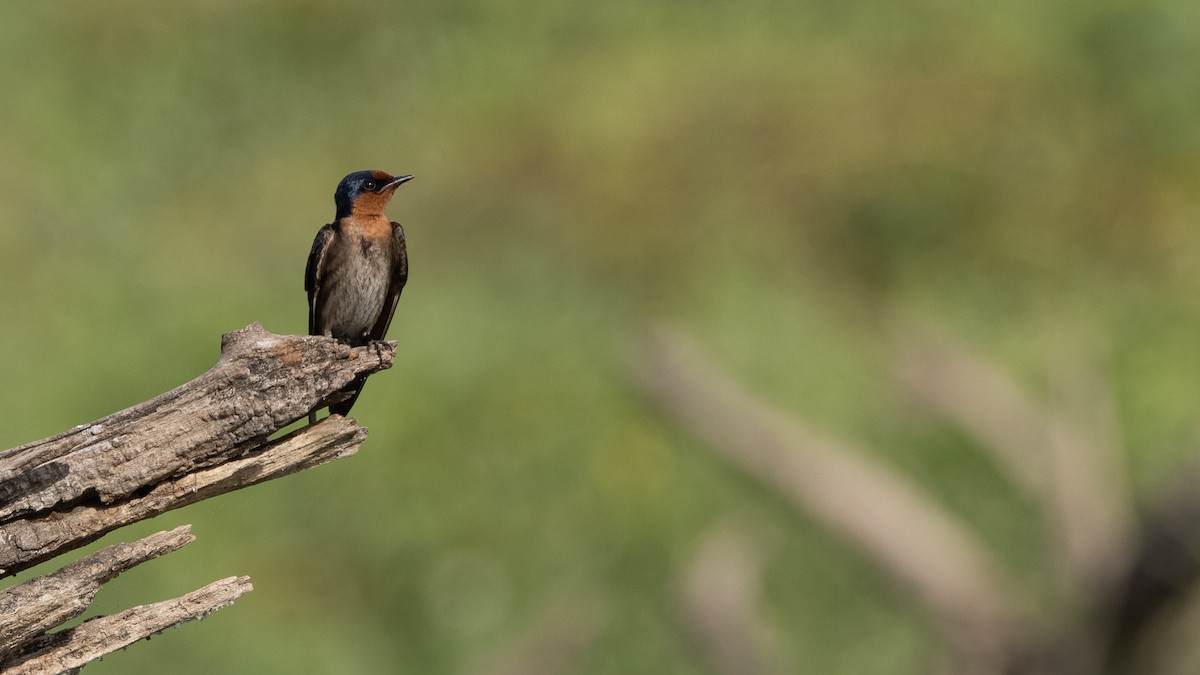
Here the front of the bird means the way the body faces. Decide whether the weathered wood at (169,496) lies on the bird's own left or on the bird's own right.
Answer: on the bird's own right

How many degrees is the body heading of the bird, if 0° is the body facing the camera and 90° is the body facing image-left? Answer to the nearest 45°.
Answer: approximately 315°
